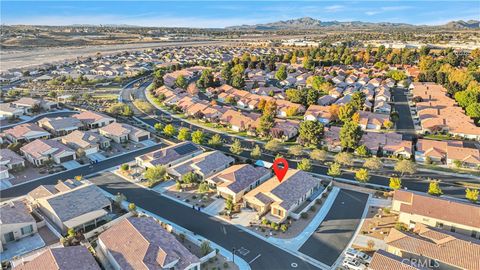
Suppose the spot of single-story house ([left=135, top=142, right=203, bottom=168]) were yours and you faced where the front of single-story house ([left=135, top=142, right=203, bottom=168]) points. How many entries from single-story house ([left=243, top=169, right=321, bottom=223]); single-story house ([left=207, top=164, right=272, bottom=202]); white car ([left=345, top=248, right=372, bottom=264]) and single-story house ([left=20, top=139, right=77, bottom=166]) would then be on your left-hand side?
3

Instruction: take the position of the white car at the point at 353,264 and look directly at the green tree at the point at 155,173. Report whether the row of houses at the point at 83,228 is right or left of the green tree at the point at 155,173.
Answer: left

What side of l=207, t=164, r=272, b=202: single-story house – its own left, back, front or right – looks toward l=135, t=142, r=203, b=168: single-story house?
right

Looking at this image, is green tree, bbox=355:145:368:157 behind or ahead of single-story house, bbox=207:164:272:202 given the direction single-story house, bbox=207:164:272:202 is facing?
behind

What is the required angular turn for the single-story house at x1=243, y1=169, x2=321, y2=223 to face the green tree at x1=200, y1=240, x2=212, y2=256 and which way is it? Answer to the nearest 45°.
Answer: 0° — it already faces it

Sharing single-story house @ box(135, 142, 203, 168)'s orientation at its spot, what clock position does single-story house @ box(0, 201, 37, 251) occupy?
single-story house @ box(0, 201, 37, 251) is roughly at 12 o'clock from single-story house @ box(135, 142, 203, 168).

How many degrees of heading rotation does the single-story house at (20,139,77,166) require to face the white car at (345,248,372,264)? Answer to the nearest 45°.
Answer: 0° — it already faces it

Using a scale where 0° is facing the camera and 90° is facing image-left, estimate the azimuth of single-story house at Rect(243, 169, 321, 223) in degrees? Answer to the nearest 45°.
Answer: approximately 45°
